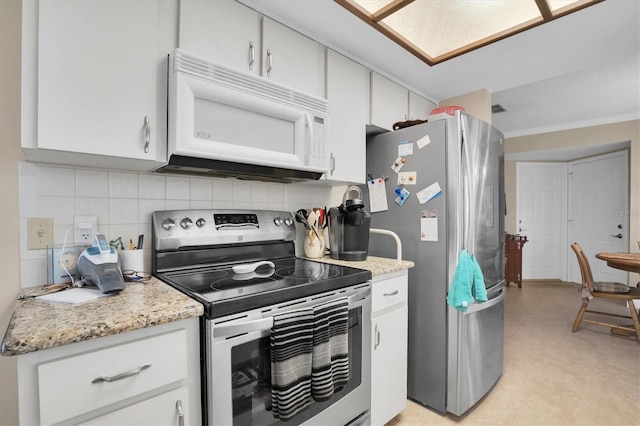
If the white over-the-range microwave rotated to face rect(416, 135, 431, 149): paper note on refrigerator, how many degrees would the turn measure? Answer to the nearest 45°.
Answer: approximately 45° to its left

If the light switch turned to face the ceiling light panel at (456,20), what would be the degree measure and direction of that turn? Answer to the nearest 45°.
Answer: approximately 45° to its left

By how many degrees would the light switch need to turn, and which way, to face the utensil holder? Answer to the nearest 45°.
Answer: approximately 90° to its left

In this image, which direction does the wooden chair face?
to the viewer's right

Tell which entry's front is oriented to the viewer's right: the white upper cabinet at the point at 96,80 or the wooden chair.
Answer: the wooden chair

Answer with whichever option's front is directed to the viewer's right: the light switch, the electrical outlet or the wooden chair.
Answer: the wooden chair

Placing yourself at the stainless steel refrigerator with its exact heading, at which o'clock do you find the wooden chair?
The wooden chair is roughly at 9 o'clock from the stainless steel refrigerator.

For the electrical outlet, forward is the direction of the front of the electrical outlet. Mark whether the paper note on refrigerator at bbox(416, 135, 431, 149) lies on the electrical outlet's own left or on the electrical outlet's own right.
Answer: on the electrical outlet's own left

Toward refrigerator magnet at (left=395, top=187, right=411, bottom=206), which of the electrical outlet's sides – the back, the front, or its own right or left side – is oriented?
left
